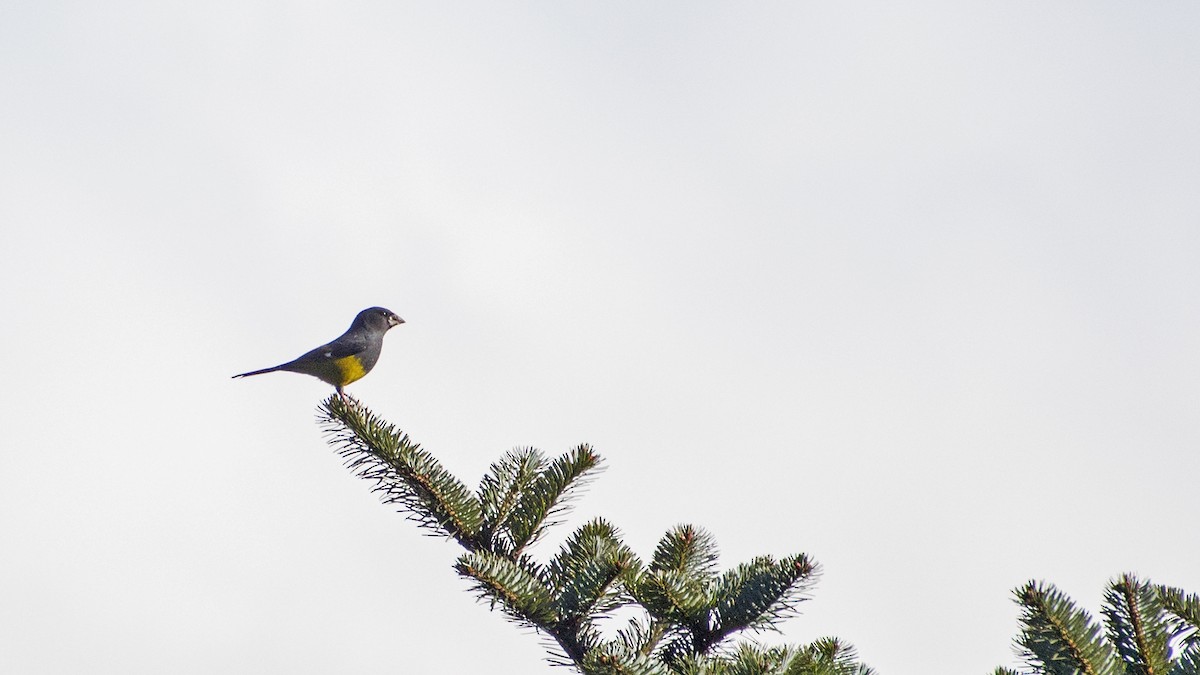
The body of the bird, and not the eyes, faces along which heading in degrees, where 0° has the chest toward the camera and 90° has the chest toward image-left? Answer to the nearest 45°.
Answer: approximately 270°

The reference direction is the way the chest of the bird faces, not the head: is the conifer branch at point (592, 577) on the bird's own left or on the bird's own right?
on the bird's own right

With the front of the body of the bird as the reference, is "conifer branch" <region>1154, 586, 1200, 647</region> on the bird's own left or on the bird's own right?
on the bird's own right

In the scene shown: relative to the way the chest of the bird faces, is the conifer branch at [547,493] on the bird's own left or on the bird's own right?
on the bird's own right

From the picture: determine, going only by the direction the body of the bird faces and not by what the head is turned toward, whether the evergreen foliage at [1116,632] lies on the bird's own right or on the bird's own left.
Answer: on the bird's own right
